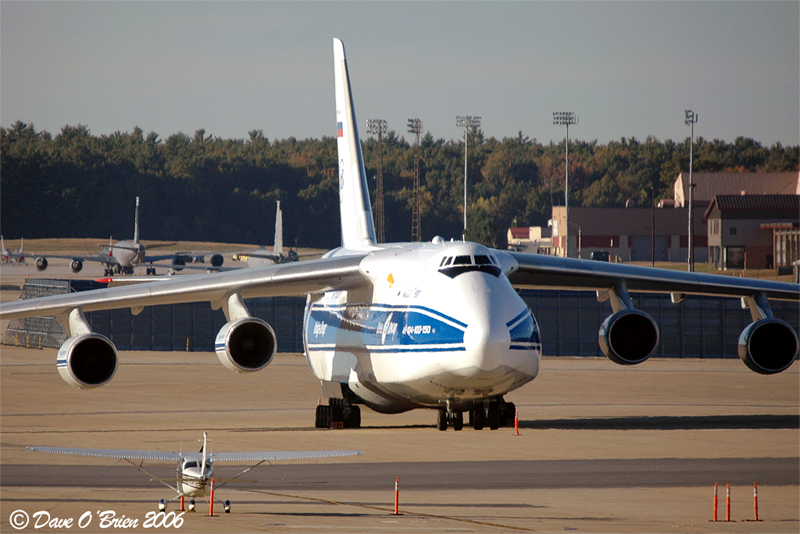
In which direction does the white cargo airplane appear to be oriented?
toward the camera
